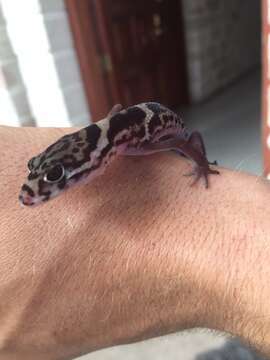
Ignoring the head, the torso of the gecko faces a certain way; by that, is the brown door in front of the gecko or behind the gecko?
behind

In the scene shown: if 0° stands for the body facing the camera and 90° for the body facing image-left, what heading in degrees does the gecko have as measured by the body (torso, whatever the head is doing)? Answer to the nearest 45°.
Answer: approximately 45°

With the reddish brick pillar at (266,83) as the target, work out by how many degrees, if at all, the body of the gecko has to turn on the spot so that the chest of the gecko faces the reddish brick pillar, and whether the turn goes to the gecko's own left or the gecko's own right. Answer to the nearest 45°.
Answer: approximately 180°
